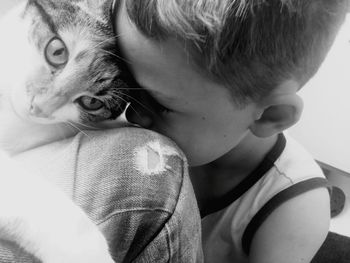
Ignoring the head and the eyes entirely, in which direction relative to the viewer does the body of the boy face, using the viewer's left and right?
facing to the left of the viewer

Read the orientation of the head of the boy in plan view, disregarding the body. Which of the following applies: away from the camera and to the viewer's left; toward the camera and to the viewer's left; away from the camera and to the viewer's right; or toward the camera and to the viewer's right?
toward the camera and to the viewer's left
